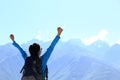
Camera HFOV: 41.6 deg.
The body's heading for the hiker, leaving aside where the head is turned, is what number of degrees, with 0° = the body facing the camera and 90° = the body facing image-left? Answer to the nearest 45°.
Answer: approximately 225°
